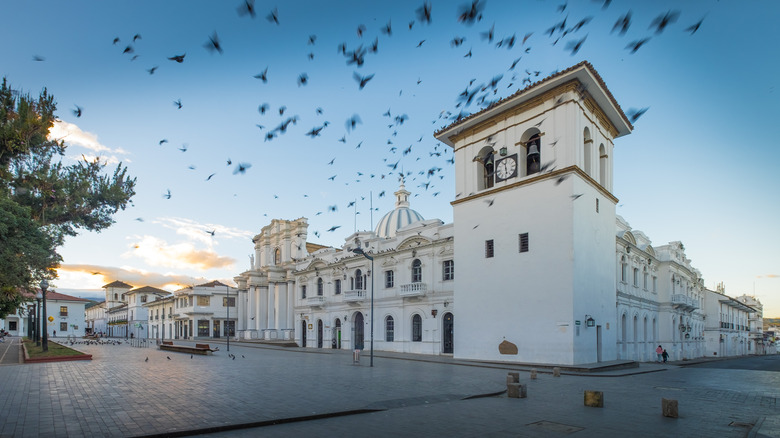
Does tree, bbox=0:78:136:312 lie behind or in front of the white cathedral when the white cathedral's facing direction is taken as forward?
in front

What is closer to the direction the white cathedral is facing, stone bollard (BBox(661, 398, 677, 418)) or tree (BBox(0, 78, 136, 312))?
the tree

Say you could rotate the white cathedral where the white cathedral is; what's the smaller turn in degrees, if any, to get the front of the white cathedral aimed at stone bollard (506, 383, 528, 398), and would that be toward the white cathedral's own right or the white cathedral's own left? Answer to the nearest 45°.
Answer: approximately 45° to the white cathedral's own left

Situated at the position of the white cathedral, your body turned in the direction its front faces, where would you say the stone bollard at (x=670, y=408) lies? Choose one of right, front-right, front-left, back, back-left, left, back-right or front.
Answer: front-left

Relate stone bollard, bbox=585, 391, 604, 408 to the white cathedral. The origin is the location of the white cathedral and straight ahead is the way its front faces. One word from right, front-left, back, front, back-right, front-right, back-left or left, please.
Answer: front-left

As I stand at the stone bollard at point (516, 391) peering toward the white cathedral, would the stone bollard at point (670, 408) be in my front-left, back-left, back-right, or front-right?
back-right

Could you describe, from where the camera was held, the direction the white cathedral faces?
facing the viewer and to the left of the viewer
